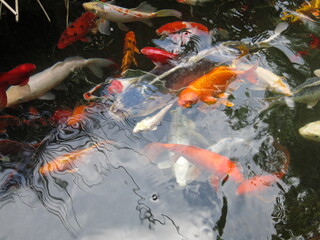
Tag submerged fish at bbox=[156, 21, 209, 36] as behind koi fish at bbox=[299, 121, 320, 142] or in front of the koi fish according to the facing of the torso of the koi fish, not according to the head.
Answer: in front

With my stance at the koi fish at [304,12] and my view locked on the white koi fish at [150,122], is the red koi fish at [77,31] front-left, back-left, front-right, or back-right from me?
front-right

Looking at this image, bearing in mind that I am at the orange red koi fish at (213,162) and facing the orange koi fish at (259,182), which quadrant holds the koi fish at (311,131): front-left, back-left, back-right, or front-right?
front-left

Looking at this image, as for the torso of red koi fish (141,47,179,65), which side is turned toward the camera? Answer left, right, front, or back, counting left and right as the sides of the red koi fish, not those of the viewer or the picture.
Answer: left

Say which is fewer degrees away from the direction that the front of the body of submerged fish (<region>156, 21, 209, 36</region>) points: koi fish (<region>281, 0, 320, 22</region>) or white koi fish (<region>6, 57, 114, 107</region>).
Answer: the white koi fish

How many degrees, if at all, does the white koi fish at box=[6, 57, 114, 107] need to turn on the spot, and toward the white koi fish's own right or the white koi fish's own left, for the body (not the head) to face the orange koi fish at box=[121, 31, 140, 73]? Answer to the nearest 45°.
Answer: approximately 135° to the white koi fish's own left

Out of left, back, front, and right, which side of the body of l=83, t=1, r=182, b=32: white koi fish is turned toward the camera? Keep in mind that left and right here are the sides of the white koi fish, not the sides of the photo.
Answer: left

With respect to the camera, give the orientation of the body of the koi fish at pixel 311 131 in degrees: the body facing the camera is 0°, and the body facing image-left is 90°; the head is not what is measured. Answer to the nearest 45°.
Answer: approximately 90°

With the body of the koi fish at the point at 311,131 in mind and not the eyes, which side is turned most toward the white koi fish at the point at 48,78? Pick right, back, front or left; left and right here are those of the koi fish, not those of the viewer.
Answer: front

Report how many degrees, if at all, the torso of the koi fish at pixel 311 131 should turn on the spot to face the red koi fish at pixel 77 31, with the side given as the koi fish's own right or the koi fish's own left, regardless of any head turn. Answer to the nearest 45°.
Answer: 0° — it already faces it

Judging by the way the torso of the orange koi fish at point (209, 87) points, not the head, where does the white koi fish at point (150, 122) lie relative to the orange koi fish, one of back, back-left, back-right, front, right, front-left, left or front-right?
front

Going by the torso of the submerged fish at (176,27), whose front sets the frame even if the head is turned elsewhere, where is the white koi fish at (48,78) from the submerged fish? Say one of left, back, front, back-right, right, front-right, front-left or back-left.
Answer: front-left
